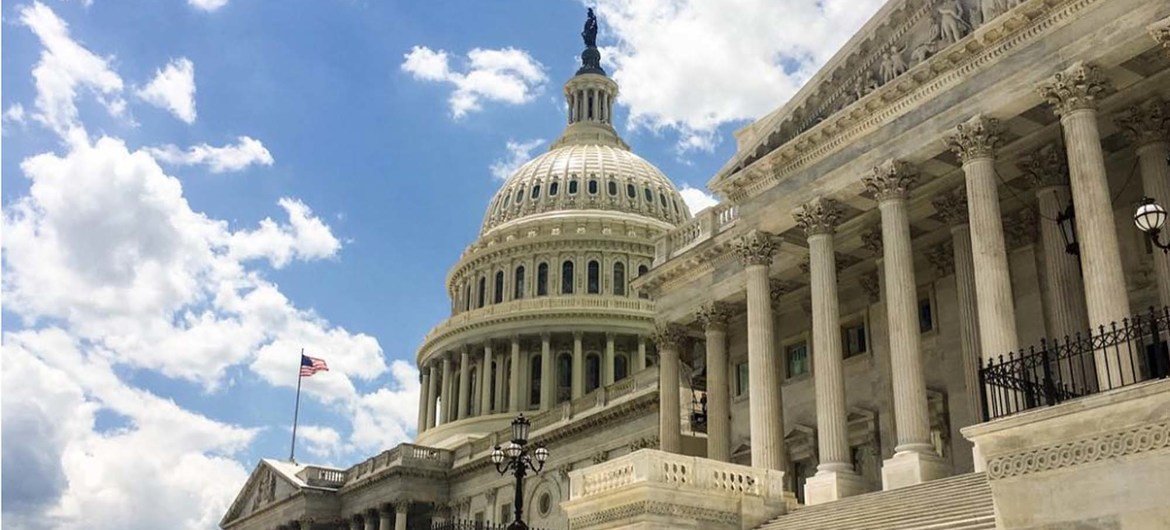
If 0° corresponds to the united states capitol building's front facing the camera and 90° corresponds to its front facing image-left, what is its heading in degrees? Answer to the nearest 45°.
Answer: approximately 45°
